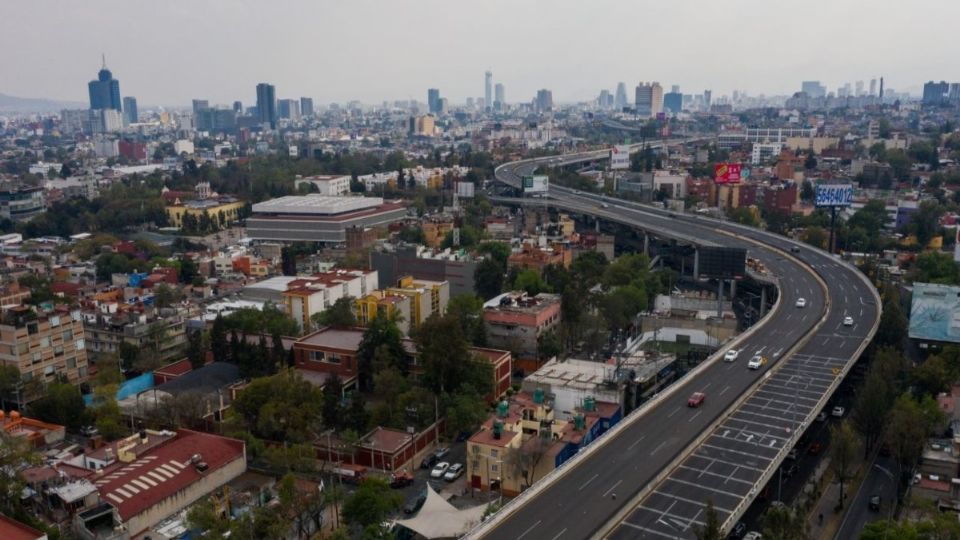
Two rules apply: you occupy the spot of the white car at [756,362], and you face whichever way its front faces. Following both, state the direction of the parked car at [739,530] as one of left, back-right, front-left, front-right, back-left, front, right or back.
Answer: front-left

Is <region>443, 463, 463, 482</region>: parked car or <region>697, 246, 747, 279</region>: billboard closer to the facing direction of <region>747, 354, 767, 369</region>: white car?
the parked car

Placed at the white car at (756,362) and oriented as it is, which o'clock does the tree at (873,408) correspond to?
The tree is roughly at 9 o'clock from the white car.

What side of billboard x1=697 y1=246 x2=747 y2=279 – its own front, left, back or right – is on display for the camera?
front

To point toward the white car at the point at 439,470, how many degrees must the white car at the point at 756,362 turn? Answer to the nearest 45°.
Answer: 0° — it already faces it

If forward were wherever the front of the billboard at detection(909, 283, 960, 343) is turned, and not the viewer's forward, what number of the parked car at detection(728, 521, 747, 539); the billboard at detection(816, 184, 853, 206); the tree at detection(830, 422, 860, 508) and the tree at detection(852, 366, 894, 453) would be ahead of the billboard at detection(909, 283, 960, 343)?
3

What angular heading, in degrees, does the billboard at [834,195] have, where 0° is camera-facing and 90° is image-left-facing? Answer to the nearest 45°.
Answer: approximately 0°

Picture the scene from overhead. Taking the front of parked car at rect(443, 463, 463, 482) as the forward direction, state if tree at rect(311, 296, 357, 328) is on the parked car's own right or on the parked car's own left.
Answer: on the parked car's own right

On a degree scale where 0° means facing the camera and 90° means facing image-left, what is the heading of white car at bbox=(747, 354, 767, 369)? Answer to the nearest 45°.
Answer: approximately 45°

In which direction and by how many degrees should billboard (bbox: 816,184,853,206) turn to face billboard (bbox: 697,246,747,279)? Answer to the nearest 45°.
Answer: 0° — it already faces it

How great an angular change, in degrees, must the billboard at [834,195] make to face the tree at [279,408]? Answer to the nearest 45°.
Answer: approximately 45° to its right

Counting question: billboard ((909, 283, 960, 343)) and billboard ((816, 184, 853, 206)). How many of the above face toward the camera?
2
